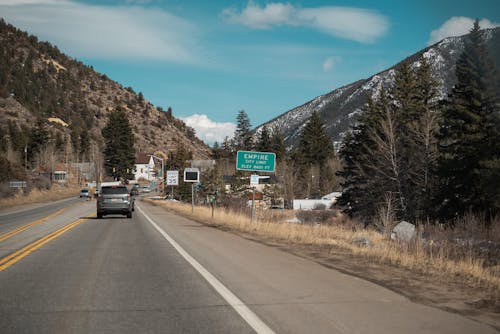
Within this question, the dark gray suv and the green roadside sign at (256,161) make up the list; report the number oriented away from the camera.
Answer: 1

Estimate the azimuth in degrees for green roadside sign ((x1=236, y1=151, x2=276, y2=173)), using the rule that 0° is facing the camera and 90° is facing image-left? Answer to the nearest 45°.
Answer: approximately 0°

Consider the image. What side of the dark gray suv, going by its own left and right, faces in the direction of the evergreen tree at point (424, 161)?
right

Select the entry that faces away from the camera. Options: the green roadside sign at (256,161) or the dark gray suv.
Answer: the dark gray suv

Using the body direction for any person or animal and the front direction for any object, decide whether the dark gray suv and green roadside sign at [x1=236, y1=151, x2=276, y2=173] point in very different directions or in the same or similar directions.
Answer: very different directions

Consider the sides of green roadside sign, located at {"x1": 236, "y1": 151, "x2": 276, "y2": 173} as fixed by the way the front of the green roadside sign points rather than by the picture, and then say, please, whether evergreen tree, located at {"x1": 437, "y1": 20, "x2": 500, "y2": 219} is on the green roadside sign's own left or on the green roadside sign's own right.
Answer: on the green roadside sign's own left

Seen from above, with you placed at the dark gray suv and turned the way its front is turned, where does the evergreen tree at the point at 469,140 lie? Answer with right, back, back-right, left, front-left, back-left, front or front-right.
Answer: right

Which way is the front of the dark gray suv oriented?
away from the camera
